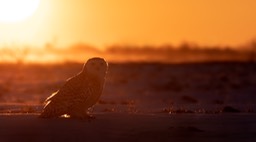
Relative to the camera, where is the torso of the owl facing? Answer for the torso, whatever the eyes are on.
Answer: to the viewer's right
